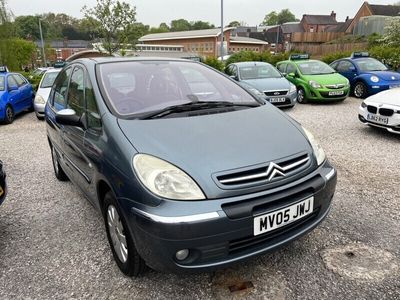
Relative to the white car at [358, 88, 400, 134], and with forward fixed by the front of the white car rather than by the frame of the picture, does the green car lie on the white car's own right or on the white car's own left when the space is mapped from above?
on the white car's own right

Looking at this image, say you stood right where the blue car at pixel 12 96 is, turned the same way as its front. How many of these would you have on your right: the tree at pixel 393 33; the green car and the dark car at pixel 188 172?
0

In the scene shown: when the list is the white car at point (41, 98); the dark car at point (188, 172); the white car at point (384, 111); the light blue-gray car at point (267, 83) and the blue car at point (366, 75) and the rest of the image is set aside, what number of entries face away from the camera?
0

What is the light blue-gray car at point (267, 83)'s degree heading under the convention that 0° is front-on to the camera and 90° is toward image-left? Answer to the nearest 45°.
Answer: approximately 315°

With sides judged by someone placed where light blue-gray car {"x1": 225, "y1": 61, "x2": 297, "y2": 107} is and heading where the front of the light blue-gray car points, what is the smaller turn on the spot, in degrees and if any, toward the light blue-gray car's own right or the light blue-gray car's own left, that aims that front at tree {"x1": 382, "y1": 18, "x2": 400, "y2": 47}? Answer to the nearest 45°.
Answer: approximately 90° to the light blue-gray car's own left

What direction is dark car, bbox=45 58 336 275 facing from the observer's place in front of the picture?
facing the viewer and to the right of the viewer

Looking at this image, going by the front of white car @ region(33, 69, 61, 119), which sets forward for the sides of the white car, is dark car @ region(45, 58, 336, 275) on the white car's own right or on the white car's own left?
on the white car's own left

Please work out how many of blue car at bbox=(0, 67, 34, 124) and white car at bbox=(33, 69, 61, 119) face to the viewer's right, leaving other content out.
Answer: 0

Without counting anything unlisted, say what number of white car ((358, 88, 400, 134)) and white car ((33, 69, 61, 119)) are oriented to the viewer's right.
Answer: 0

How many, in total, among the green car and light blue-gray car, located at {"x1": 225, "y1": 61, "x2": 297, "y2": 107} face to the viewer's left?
0

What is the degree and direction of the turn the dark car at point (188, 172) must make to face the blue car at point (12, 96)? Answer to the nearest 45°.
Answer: approximately 180°

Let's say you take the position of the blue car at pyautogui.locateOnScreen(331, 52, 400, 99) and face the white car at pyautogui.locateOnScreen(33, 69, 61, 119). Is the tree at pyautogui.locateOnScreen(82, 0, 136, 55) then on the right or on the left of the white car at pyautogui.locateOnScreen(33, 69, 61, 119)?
right

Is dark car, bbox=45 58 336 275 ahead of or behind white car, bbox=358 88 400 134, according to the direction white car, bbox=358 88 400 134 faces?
ahead

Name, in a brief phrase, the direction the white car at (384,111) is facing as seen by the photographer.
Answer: facing the viewer and to the left of the viewer

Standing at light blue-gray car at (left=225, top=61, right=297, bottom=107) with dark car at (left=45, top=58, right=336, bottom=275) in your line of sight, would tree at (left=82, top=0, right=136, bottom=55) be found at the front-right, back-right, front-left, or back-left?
back-right

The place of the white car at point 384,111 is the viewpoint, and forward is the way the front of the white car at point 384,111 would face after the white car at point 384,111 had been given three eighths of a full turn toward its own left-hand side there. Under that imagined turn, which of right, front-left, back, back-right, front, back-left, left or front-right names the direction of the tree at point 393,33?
left

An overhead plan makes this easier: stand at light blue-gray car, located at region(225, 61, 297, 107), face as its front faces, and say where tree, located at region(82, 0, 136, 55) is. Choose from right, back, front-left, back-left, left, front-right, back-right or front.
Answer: back

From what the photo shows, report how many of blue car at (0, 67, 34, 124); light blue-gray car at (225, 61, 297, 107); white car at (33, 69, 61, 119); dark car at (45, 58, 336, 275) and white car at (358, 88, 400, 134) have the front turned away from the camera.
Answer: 0
